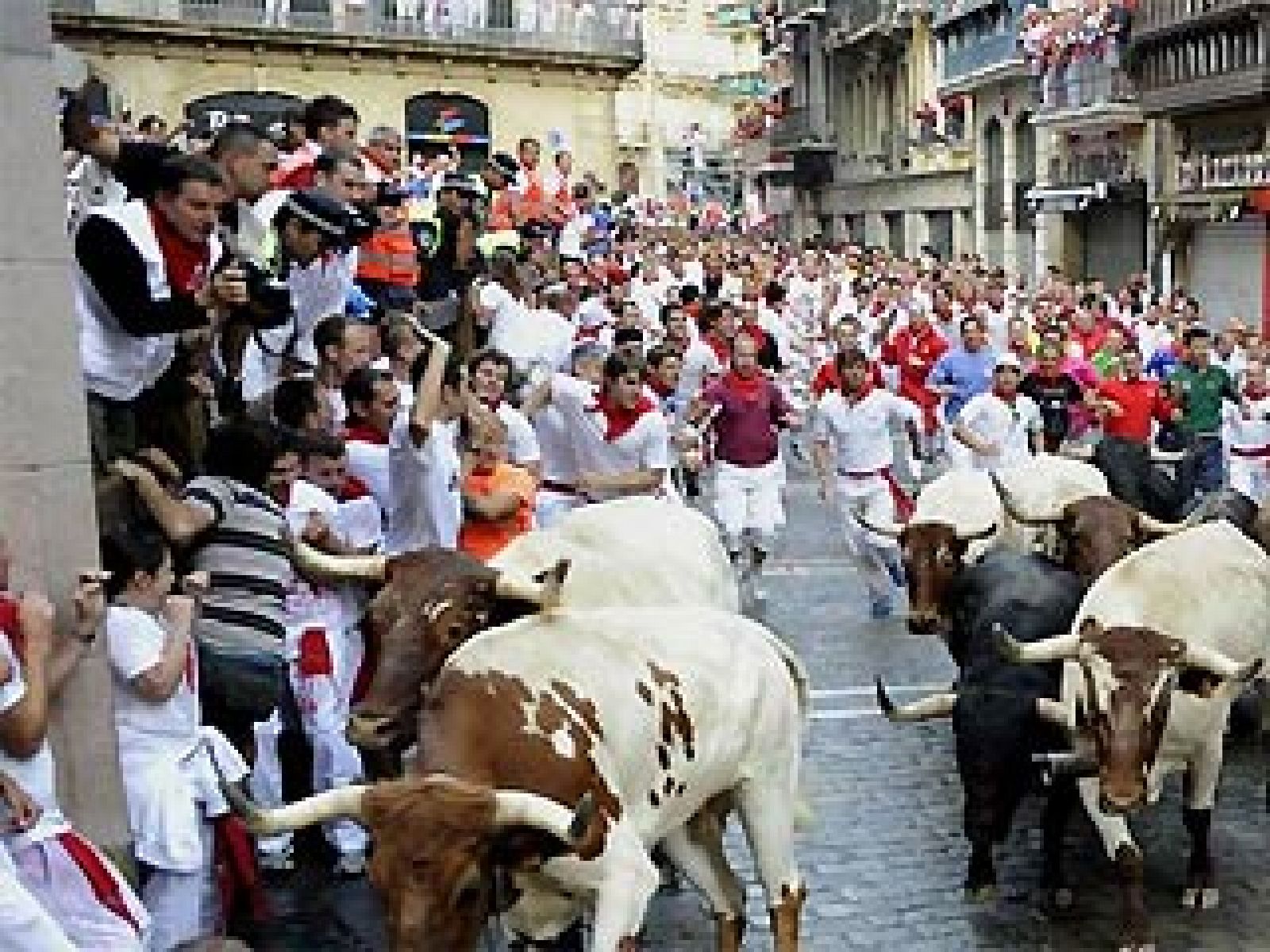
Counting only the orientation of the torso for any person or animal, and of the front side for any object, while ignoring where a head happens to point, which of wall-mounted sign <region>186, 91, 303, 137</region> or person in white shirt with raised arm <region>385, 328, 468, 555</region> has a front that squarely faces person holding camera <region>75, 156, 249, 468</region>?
the wall-mounted sign

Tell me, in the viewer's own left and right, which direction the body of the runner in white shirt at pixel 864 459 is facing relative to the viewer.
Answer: facing the viewer

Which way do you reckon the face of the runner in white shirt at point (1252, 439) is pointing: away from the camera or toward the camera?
toward the camera

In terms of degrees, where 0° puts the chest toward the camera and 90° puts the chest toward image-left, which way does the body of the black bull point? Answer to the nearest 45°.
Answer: approximately 0°

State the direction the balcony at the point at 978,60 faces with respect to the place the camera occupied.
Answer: facing the viewer and to the left of the viewer

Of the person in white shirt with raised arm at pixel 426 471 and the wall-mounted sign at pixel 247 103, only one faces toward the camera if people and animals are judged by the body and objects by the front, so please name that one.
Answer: the wall-mounted sign

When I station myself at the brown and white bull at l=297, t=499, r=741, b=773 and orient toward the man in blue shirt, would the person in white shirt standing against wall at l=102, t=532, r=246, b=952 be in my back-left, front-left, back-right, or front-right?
back-left

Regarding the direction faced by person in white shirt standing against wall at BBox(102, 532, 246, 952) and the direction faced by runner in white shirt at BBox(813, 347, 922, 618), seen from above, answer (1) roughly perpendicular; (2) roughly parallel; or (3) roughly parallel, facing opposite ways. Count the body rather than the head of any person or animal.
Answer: roughly perpendicular

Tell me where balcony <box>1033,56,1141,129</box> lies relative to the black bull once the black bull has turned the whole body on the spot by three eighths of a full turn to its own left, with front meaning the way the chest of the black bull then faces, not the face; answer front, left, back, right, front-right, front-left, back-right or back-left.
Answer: front-left

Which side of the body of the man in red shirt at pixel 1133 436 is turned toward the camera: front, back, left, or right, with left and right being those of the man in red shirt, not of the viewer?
front

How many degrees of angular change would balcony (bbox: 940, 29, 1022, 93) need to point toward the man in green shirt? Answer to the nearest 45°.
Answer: approximately 45° to its left

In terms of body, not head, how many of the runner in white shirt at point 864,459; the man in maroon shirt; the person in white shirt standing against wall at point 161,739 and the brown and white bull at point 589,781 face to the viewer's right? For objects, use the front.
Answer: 1

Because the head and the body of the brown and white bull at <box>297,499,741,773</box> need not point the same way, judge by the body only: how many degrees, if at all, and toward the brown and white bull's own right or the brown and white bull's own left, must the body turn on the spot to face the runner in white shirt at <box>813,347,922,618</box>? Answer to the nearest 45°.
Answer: approximately 135° to the brown and white bull's own right

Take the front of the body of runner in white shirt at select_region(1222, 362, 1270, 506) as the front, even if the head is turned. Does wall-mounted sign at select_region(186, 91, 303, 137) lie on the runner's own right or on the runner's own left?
on the runner's own right
